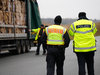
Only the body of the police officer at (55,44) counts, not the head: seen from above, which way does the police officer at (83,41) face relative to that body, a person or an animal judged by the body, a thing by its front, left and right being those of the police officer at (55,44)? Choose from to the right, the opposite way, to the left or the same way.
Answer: the same way

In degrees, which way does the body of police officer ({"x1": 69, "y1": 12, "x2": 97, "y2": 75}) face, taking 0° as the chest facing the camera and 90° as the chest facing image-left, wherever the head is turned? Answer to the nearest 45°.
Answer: approximately 180°

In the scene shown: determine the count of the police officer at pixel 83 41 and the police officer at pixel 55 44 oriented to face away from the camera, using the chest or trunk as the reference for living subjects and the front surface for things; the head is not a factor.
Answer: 2

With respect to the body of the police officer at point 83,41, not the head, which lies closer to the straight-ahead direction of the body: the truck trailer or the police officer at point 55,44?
the truck trailer

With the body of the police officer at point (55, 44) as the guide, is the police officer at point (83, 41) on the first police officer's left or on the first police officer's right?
on the first police officer's right

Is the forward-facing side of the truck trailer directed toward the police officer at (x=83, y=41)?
no

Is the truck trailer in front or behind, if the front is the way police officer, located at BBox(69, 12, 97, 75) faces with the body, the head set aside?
in front

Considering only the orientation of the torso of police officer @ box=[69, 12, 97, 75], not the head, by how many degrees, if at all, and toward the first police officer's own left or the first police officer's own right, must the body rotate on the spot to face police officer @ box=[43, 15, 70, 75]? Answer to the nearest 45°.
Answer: approximately 90° to the first police officer's own left

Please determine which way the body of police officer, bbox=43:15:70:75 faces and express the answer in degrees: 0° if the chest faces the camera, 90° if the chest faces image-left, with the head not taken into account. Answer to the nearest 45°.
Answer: approximately 180°
